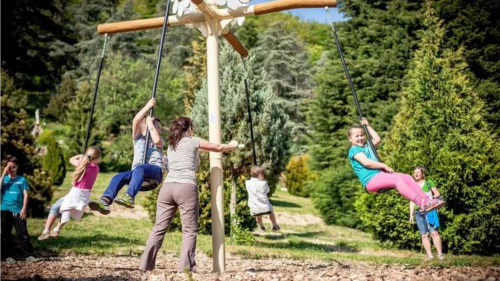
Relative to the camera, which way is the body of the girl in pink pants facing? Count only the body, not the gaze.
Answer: to the viewer's right

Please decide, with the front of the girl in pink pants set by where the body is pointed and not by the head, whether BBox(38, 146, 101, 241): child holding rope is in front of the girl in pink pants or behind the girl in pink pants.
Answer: behind

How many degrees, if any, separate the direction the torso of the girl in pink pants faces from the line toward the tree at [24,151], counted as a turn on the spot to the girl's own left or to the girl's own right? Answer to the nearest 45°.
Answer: approximately 135° to the girl's own left

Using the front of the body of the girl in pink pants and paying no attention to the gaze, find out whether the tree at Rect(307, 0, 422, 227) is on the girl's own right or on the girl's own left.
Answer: on the girl's own left

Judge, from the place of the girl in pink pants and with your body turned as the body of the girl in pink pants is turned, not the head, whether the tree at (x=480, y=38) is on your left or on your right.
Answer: on your left

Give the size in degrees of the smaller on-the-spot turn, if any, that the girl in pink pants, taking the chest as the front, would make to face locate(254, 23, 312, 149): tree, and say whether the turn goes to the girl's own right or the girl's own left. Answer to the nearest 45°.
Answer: approximately 90° to the girl's own left
